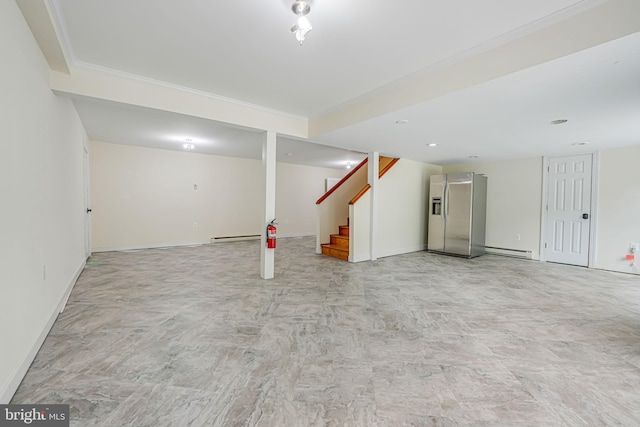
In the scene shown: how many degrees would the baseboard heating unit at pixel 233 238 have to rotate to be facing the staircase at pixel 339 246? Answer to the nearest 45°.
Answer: approximately 45° to its left

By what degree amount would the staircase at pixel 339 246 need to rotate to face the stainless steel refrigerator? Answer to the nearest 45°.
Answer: approximately 135° to its left

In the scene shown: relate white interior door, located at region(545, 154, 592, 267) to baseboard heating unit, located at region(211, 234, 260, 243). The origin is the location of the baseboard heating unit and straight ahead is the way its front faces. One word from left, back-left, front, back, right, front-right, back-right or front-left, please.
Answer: front-left

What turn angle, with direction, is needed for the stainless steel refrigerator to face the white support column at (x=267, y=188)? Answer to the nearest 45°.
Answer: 0° — it already faces it

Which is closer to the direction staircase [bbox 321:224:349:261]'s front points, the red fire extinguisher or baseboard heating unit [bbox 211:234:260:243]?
the red fire extinguisher

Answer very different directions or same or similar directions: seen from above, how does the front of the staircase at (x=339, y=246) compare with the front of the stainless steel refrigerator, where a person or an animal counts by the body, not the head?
same or similar directions

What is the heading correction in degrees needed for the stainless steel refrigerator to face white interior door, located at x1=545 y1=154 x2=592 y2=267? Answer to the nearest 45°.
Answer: approximately 135° to its left

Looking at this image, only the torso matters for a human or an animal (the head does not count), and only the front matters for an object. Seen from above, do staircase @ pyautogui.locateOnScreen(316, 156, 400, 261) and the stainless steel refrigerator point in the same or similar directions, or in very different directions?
same or similar directions

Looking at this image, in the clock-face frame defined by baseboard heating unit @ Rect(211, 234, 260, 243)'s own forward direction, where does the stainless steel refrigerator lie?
The stainless steel refrigerator is roughly at 10 o'clock from the baseboard heating unit.

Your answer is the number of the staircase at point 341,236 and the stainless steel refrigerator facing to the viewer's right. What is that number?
0

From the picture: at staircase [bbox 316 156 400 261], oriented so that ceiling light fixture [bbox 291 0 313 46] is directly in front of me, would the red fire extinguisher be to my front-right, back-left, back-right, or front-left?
front-right

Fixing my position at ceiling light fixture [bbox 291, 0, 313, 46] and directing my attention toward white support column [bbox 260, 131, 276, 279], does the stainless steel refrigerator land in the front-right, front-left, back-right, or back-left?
front-right

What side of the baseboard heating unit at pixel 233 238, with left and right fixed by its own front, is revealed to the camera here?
front

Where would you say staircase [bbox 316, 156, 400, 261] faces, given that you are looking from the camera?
facing the viewer and to the left of the viewer

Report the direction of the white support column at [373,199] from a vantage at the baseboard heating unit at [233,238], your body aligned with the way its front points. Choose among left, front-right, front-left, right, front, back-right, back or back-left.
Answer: front-left
